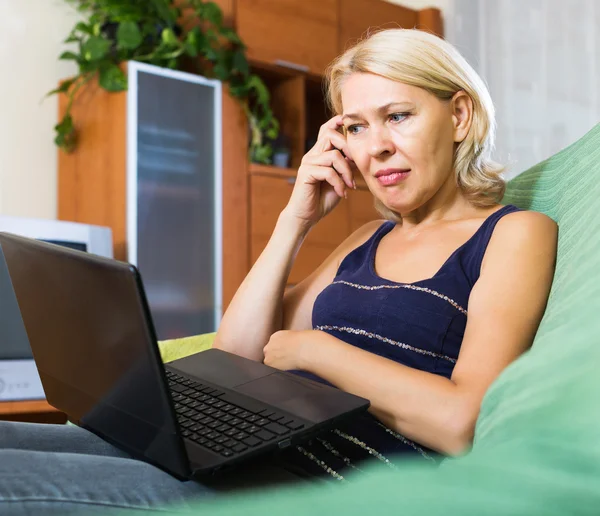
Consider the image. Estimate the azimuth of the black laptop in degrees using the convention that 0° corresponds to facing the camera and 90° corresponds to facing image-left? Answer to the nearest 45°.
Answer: approximately 225°

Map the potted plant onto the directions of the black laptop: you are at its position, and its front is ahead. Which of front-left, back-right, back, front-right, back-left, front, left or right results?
front-left

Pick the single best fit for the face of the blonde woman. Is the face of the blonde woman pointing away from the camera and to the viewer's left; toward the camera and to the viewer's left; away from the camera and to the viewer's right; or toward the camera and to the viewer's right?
toward the camera and to the viewer's left

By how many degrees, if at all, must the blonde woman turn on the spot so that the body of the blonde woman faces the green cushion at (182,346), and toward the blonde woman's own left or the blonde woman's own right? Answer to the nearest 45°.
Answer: approximately 90° to the blonde woman's own right

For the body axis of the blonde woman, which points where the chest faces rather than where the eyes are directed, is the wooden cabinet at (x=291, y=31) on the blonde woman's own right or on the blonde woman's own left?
on the blonde woman's own right

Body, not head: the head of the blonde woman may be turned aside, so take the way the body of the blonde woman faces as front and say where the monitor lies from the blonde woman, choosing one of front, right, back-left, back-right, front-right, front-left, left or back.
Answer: right

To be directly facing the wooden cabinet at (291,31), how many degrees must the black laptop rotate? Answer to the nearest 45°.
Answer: approximately 45° to its left

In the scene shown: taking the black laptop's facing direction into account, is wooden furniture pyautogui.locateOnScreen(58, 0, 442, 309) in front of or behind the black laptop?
in front

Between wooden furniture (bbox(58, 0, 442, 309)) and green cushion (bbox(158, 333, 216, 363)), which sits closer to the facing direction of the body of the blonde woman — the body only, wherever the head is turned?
the green cushion

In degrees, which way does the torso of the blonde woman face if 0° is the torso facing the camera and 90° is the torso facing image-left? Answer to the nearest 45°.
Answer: approximately 45°

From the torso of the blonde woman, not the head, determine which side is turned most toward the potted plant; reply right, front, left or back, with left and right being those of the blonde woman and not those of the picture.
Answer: right

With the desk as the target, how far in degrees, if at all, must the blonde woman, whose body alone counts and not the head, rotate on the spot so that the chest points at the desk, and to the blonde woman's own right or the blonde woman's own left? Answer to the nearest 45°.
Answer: approximately 90° to the blonde woman's own right
